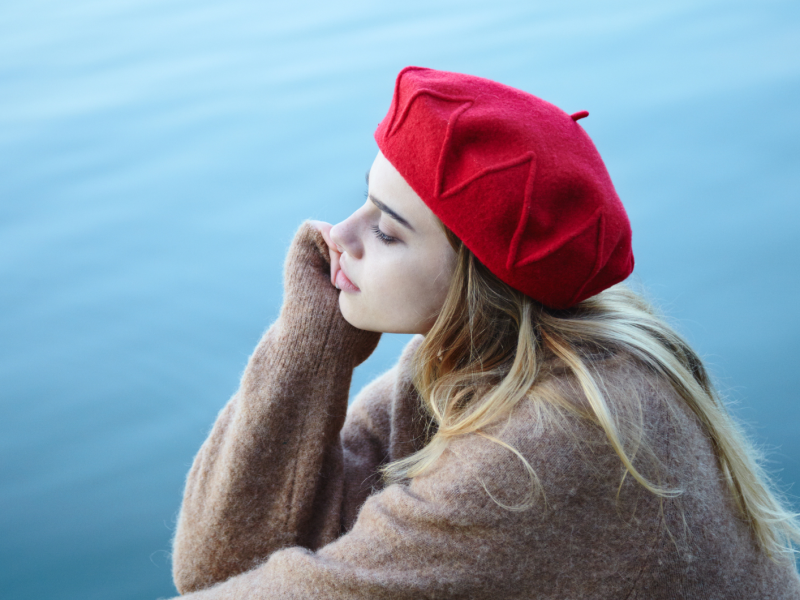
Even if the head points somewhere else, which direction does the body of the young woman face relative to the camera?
to the viewer's left

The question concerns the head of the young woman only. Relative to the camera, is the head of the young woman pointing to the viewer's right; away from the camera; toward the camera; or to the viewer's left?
to the viewer's left
